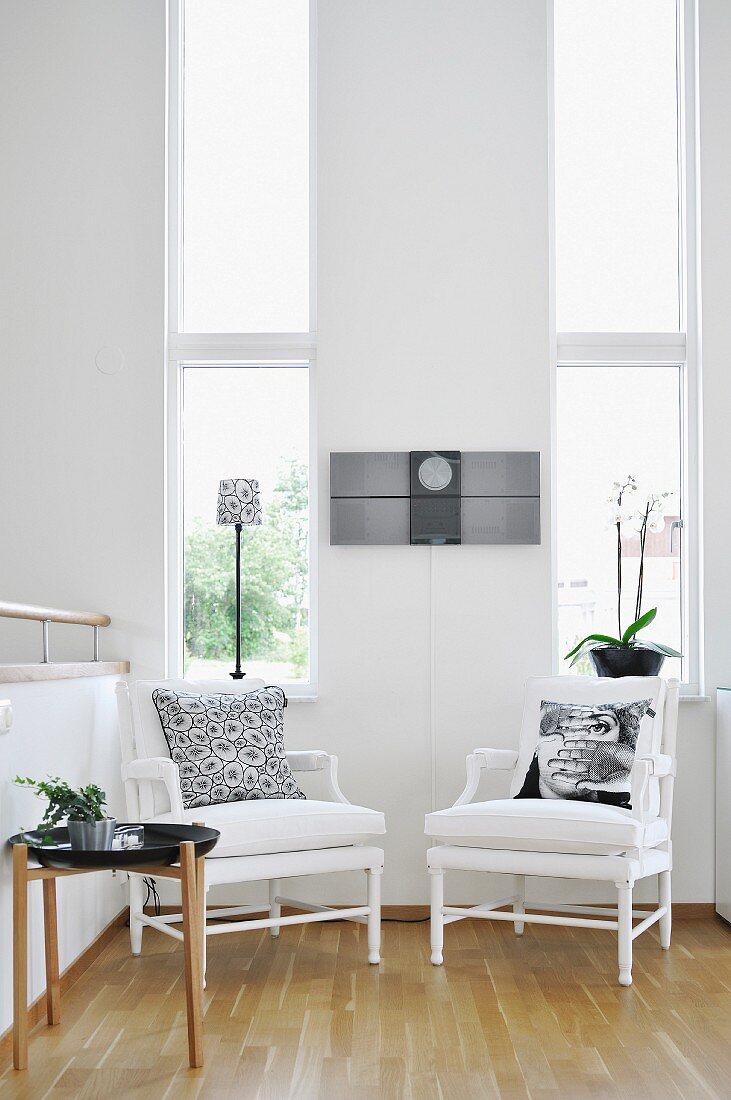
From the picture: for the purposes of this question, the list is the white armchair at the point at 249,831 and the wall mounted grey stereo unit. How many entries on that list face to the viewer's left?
0

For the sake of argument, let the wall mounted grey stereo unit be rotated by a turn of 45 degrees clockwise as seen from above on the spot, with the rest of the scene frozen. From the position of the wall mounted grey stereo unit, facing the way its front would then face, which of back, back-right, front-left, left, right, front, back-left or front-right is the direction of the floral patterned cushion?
front

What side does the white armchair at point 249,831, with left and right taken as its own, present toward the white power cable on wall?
left

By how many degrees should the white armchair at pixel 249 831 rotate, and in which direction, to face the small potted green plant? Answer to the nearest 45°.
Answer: approximately 90° to its right

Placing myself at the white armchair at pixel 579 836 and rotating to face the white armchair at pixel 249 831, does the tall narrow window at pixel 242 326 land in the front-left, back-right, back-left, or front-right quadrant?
front-right

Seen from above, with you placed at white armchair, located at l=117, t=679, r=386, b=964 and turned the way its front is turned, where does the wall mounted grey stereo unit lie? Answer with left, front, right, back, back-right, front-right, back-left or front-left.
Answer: left

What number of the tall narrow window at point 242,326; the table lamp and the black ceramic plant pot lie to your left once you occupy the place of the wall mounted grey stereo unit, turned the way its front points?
1

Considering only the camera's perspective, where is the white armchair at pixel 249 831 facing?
facing the viewer and to the right of the viewer

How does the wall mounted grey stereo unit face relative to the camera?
toward the camera

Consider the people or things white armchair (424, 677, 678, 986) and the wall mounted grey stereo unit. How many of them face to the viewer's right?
0

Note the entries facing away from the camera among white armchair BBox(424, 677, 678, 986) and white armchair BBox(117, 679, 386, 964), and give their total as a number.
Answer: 0

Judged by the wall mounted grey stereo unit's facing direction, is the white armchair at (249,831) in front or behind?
in front

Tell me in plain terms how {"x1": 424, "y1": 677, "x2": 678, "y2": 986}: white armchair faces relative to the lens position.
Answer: facing the viewer and to the left of the viewer

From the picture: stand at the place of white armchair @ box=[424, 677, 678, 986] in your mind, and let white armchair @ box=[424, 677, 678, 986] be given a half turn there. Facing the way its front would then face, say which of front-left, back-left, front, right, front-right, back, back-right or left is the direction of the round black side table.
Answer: back

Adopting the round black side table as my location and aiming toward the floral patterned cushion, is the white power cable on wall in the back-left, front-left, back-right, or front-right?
front-right
